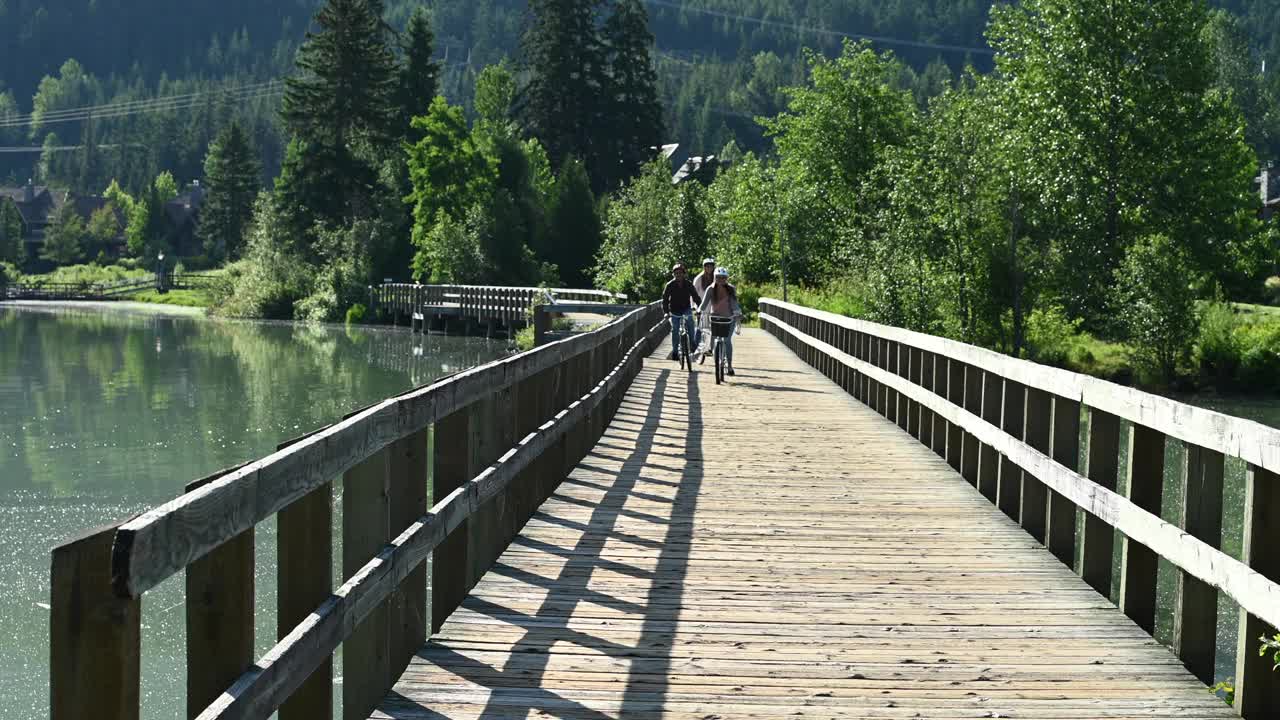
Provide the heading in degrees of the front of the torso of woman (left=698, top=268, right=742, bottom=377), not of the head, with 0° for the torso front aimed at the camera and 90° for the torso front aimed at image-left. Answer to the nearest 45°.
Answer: approximately 0°

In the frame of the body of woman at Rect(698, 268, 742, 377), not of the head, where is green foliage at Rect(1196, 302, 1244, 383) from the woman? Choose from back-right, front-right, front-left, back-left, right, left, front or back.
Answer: back-left

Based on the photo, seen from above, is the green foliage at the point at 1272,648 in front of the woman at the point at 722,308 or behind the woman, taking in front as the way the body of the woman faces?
in front
